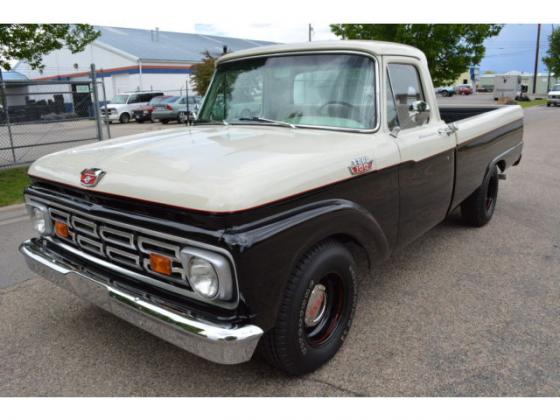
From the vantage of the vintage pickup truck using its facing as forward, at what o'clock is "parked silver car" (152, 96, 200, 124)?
The parked silver car is roughly at 4 o'clock from the vintage pickup truck.

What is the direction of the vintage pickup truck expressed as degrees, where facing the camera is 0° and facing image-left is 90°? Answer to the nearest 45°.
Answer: approximately 45°

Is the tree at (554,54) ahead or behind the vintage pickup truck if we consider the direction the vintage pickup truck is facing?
behind

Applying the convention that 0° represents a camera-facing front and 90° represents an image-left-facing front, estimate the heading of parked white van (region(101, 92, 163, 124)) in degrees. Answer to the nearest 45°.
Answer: approximately 45°

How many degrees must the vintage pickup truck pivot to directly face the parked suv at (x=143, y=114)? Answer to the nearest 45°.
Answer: approximately 135° to its right

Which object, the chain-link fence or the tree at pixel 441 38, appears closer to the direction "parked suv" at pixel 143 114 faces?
the chain-link fence
